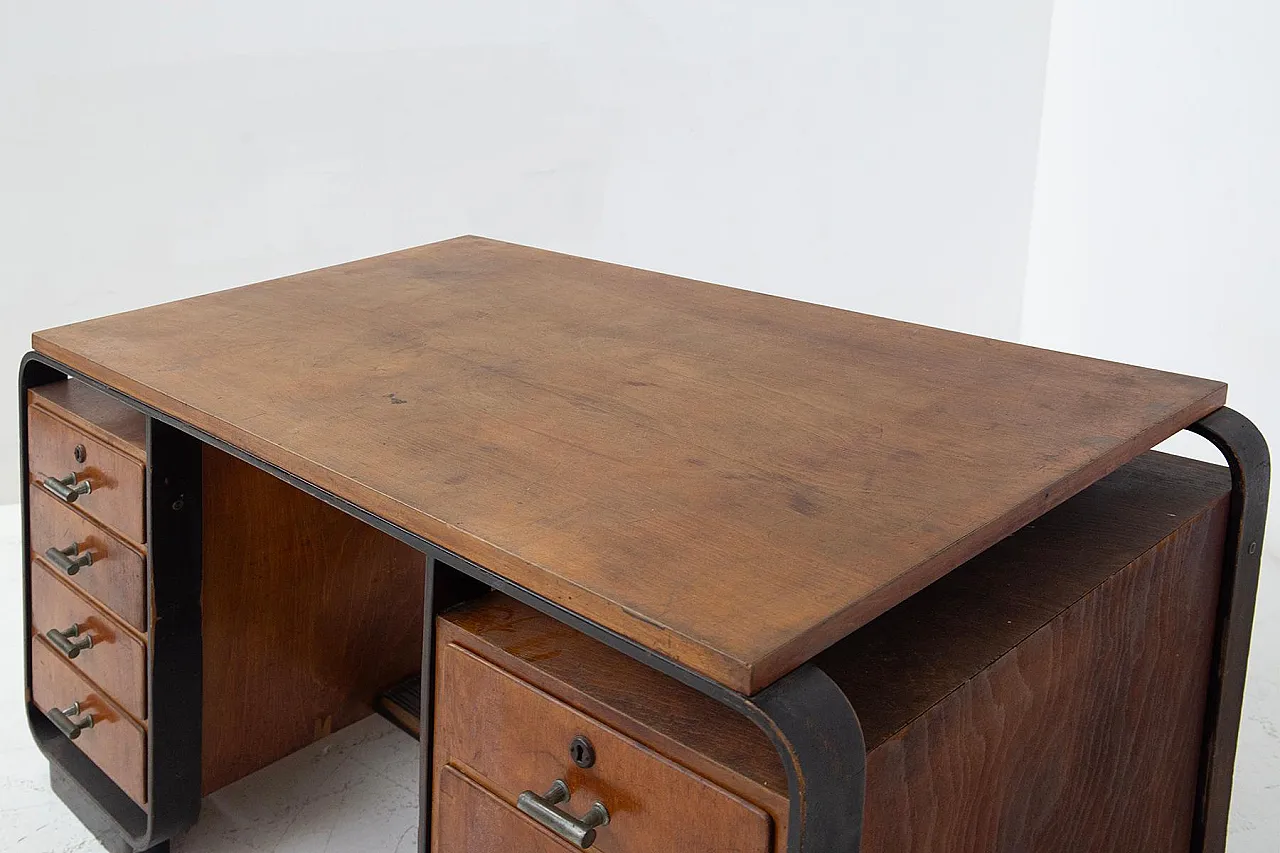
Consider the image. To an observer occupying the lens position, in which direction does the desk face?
facing the viewer and to the left of the viewer
